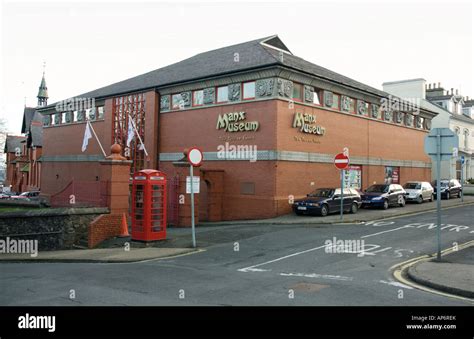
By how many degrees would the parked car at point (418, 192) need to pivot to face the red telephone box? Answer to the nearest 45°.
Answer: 0° — it already faces it

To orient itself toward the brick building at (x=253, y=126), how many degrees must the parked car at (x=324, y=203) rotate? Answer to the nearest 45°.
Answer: approximately 90° to its right

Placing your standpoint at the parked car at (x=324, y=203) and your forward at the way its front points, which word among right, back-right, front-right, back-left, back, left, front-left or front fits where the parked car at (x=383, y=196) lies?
back

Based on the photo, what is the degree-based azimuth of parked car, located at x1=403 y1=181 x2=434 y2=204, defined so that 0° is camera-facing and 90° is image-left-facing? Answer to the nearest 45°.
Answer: approximately 45°

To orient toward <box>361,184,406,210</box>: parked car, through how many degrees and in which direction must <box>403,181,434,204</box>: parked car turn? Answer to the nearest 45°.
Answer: approximately 45° to its left

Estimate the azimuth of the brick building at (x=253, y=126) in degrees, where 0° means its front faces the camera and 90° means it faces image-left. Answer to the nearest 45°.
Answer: approximately 45°

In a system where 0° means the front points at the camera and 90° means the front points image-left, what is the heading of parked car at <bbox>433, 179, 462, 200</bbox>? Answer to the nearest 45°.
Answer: approximately 45°

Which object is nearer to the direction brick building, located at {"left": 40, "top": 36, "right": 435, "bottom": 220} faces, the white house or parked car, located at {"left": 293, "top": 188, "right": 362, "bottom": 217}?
the parked car
